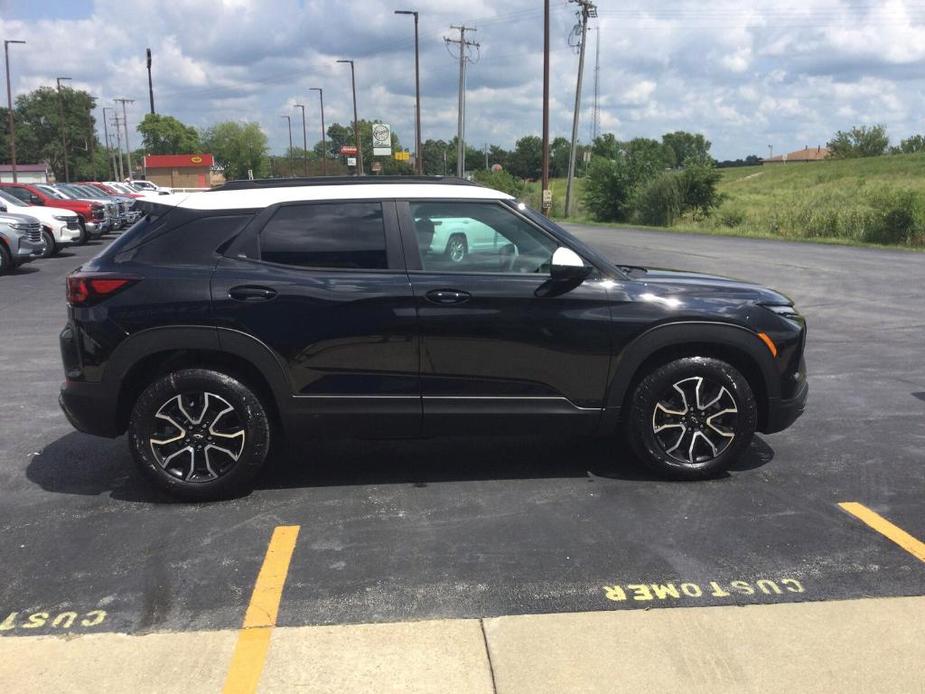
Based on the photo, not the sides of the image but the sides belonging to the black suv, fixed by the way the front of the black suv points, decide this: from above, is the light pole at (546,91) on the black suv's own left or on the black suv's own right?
on the black suv's own left

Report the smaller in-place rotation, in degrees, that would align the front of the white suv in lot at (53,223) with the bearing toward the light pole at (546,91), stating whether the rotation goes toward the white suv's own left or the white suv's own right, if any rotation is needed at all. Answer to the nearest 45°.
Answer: approximately 45° to the white suv's own left

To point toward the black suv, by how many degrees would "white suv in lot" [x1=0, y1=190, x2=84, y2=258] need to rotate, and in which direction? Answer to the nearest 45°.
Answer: approximately 45° to its right

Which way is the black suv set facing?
to the viewer's right

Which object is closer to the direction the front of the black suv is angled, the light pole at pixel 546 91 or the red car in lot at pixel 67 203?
the light pole

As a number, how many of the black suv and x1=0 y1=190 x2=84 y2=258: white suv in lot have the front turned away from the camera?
0

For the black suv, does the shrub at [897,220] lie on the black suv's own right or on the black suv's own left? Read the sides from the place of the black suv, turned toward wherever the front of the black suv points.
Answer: on the black suv's own left

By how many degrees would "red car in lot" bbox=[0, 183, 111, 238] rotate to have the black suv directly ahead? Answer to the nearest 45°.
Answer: approximately 45° to its right

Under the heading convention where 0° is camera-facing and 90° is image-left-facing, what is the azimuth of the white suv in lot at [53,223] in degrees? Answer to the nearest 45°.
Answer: approximately 315°

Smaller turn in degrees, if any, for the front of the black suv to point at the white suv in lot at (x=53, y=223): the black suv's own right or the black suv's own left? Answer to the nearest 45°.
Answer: approximately 135° to the black suv's own left

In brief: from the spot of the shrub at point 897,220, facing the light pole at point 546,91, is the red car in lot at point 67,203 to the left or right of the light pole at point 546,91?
left

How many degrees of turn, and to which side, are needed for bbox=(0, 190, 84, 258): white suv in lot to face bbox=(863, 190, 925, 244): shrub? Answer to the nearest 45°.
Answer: approximately 45° to its left
